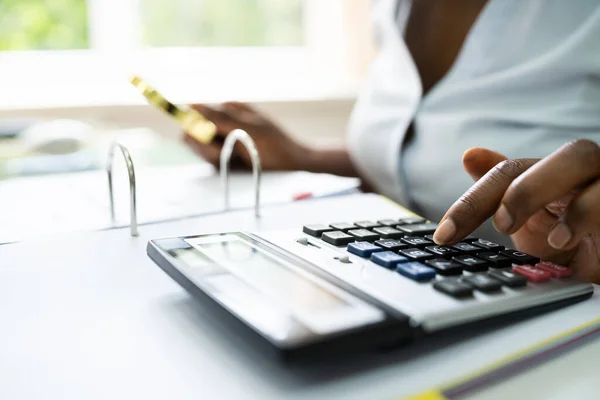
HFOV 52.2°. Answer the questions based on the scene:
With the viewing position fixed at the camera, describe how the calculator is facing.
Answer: facing away from the viewer and to the right of the viewer

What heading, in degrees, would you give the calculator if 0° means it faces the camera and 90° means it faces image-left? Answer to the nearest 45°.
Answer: approximately 225°
